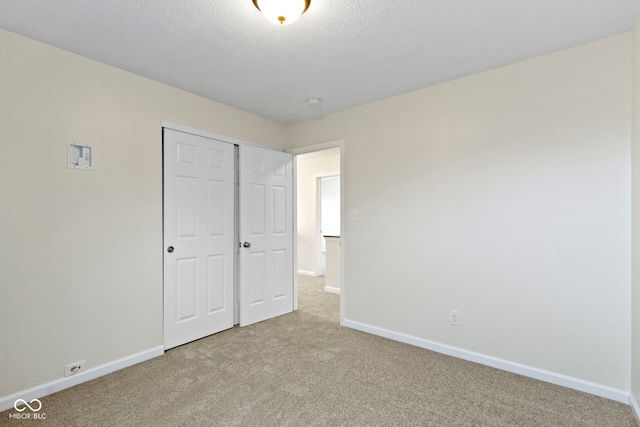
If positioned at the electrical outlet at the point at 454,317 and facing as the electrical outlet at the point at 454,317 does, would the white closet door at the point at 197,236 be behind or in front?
in front

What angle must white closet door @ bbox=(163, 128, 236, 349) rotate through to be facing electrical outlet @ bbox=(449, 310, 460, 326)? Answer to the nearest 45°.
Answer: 0° — it already faces it

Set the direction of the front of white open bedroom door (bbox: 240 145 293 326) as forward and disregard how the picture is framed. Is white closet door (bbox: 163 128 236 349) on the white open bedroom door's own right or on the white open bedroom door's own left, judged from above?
on the white open bedroom door's own right

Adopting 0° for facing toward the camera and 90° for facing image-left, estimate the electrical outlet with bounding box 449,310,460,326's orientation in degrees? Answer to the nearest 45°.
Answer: approximately 45°

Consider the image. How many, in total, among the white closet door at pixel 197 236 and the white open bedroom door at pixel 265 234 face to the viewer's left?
0

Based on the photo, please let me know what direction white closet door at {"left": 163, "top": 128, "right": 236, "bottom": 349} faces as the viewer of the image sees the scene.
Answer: facing the viewer and to the right of the viewer

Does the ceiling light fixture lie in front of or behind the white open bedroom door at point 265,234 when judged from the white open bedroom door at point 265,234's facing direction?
in front
